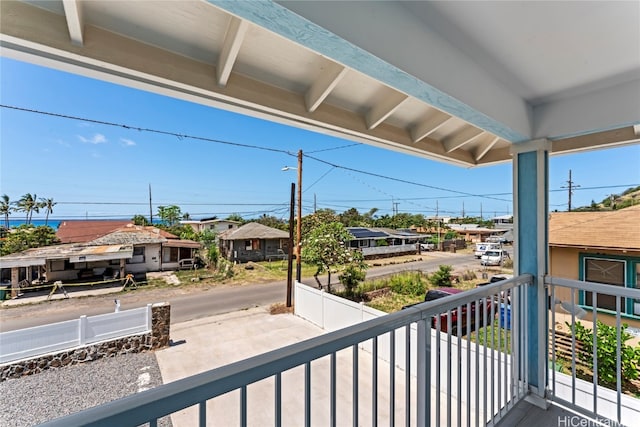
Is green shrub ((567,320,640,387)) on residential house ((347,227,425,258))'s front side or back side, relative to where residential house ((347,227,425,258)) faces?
on the front side

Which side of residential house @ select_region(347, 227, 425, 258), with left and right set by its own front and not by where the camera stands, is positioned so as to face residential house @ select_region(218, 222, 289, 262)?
right

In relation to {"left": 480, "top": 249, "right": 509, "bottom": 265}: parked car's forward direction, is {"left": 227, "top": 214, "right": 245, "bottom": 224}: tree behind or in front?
in front

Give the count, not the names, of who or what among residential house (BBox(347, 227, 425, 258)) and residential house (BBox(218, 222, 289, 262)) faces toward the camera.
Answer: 2

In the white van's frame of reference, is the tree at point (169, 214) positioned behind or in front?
in front

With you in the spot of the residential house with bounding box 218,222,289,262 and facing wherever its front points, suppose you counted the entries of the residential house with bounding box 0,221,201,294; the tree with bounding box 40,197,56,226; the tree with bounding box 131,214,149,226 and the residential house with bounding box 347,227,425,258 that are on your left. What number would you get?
1

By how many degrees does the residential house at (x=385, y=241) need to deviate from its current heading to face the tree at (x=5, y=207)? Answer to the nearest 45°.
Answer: approximately 135° to its right
